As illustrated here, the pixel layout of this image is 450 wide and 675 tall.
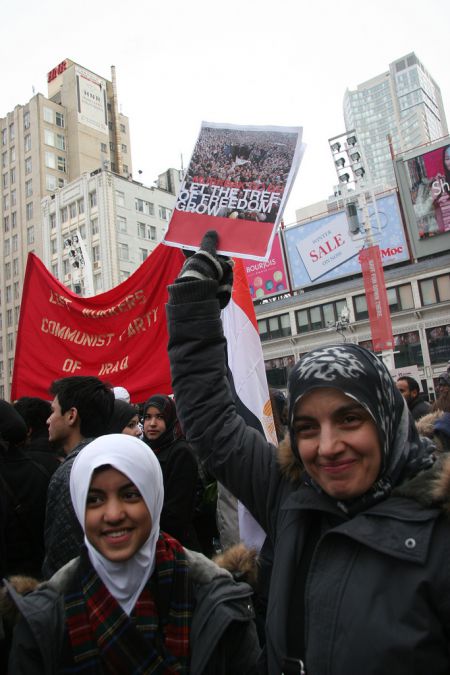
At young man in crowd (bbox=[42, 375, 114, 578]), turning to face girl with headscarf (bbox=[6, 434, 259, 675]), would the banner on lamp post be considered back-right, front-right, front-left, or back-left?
back-left

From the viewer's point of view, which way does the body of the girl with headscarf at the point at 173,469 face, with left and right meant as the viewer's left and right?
facing the viewer and to the left of the viewer

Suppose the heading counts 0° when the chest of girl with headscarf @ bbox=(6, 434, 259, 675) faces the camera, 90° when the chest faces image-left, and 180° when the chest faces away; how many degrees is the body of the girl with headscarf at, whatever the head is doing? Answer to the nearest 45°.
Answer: approximately 0°

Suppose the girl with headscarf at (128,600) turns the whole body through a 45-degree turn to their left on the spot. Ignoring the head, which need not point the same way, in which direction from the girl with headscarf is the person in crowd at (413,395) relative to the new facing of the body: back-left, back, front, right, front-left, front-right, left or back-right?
left

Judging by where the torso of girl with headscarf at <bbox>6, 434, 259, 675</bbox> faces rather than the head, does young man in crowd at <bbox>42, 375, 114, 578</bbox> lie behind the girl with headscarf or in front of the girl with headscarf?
behind

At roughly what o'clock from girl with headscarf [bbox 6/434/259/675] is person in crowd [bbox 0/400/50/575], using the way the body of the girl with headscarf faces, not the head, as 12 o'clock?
The person in crowd is roughly at 5 o'clock from the girl with headscarf.

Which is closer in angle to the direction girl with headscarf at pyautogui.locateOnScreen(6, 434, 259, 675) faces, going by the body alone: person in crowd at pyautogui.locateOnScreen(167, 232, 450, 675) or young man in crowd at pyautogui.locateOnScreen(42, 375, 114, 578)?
the person in crowd

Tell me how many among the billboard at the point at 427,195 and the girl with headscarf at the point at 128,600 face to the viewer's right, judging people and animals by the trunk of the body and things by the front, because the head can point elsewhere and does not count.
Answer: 0

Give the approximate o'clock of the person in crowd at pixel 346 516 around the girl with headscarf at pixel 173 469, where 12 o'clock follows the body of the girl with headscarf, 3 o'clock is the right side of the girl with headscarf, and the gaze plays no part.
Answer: The person in crowd is roughly at 10 o'clock from the girl with headscarf.
